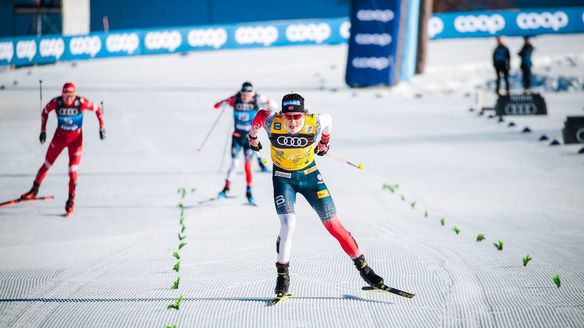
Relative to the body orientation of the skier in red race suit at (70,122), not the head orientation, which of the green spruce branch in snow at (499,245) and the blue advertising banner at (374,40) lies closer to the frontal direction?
the green spruce branch in snow

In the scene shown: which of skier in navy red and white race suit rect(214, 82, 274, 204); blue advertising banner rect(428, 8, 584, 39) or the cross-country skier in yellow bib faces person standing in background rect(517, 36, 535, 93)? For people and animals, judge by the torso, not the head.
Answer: the blue advertising banner

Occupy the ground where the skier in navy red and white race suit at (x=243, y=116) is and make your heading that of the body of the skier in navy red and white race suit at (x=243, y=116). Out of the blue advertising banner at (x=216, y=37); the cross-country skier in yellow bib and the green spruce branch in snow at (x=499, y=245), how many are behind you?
1

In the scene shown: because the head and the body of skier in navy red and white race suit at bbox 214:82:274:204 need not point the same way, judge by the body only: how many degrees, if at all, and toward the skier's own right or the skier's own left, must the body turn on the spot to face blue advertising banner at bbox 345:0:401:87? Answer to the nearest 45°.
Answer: approximately 180°

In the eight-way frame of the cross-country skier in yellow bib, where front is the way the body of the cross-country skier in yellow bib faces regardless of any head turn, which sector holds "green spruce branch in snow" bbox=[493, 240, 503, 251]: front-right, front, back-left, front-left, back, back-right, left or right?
back-left

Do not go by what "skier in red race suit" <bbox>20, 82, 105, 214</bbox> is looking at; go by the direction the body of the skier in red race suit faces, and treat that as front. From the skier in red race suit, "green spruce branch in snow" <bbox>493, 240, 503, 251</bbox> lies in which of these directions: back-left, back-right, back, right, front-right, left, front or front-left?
front-left

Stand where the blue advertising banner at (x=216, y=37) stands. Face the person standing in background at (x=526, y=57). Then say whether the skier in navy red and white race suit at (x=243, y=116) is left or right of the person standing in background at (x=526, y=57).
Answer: right

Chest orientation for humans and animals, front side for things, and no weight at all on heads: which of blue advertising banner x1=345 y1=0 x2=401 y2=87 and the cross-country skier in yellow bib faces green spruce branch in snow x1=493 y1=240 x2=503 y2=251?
the blue advertising banner

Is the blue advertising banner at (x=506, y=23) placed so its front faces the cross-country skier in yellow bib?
yes

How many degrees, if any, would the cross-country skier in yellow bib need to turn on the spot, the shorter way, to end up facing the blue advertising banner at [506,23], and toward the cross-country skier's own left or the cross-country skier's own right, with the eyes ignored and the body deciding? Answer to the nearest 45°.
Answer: approximately 180°

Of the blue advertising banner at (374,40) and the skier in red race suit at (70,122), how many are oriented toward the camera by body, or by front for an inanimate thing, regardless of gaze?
2
